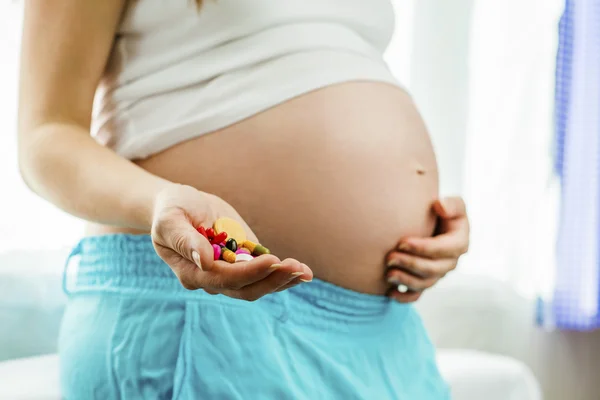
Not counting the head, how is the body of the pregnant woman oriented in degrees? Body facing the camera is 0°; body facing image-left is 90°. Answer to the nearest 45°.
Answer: approximately 315°
